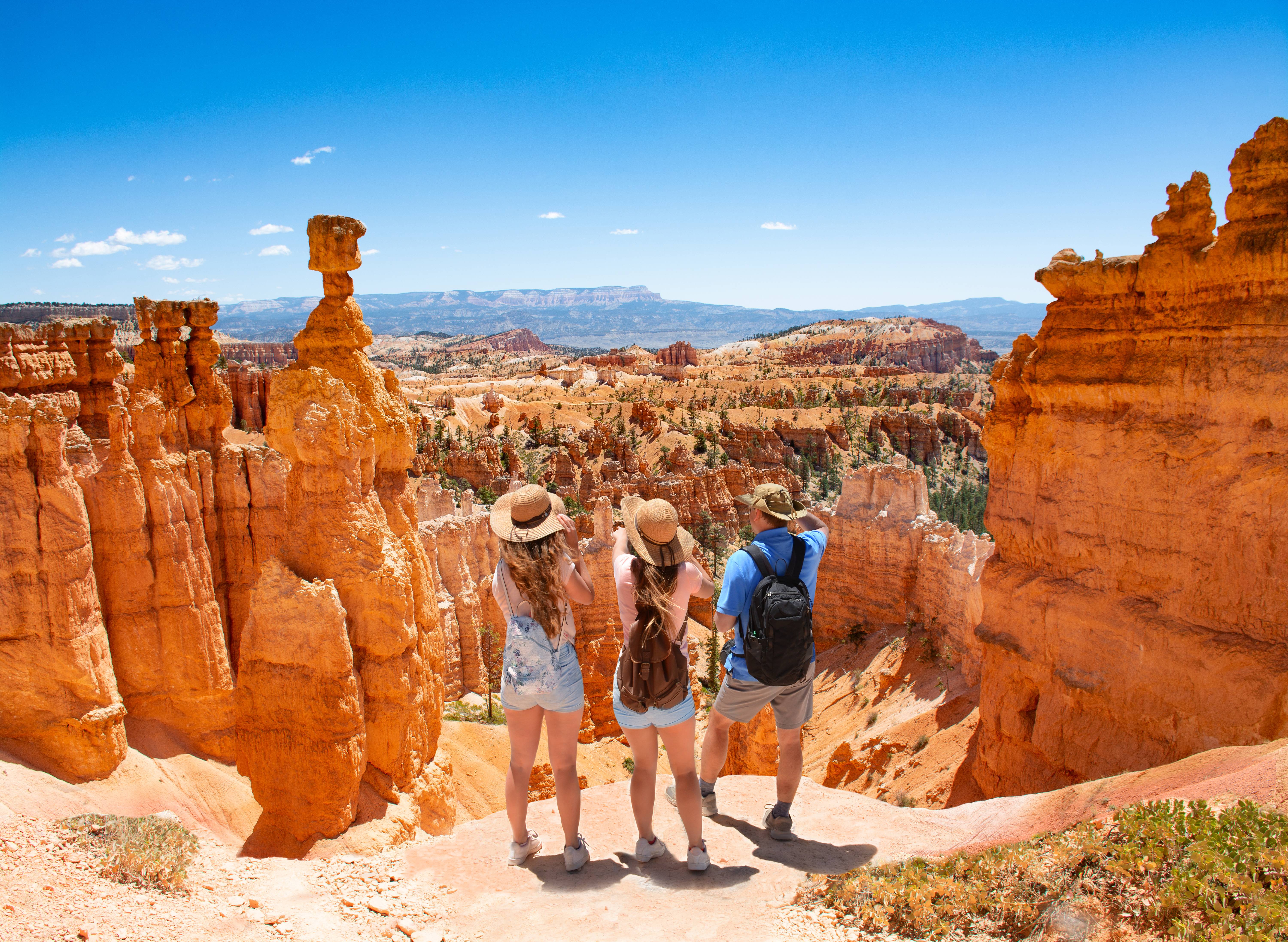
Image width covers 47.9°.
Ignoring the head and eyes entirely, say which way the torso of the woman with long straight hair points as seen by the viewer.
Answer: away from the camera

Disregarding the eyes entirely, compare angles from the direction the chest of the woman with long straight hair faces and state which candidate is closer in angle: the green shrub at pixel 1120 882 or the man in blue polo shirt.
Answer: the man in blue polo shirt

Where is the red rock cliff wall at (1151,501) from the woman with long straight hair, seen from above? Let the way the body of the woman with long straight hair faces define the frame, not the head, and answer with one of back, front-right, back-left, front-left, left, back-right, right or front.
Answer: front-right

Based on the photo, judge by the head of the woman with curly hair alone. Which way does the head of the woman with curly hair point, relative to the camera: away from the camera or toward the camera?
away from the camera

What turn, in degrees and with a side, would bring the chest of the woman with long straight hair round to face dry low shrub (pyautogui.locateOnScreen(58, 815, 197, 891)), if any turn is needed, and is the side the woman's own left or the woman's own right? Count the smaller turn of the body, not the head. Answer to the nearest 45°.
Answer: approximately 90° to the woman's own left

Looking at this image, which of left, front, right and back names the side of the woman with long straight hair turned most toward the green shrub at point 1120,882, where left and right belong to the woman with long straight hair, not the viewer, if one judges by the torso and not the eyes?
right

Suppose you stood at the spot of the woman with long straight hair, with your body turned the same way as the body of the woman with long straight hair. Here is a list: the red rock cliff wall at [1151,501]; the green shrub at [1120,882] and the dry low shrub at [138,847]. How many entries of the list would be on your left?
1
